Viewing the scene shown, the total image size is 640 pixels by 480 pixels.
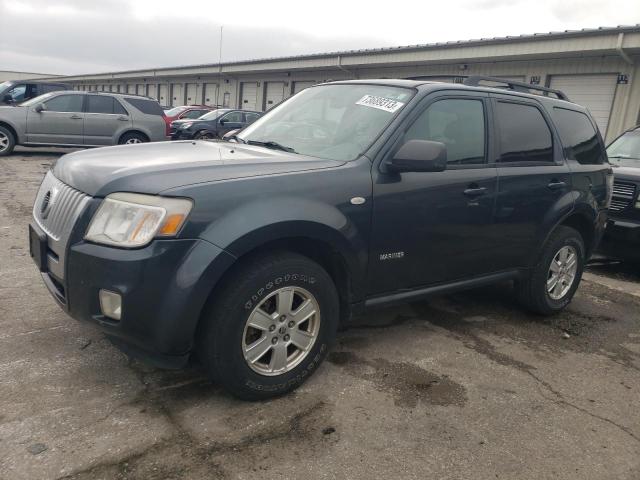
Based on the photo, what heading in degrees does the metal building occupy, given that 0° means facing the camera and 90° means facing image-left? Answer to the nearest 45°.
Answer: approximately 45°

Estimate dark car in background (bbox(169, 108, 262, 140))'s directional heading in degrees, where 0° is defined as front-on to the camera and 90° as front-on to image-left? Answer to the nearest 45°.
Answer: approximately 45°

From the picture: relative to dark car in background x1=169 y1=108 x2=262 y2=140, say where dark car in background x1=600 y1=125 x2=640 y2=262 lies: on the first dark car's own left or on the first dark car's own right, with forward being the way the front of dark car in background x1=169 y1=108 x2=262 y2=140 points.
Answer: on the first dark car's own left

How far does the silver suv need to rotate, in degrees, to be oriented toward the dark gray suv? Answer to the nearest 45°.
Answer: approximately 90° to its left

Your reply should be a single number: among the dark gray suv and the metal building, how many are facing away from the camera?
0

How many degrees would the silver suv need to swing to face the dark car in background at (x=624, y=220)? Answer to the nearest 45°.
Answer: approximately 135° to its left

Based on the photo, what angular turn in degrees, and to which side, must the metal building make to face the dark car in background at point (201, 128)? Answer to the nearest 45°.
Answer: approximately 45° to its right

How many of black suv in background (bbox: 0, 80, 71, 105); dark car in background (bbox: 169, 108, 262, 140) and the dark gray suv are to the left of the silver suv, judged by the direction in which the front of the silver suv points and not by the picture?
1

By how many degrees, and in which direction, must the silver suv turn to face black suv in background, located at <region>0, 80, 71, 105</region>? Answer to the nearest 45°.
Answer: approximately 90° to its right

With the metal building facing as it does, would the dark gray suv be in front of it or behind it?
in front

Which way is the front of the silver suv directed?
to the viewer's left
